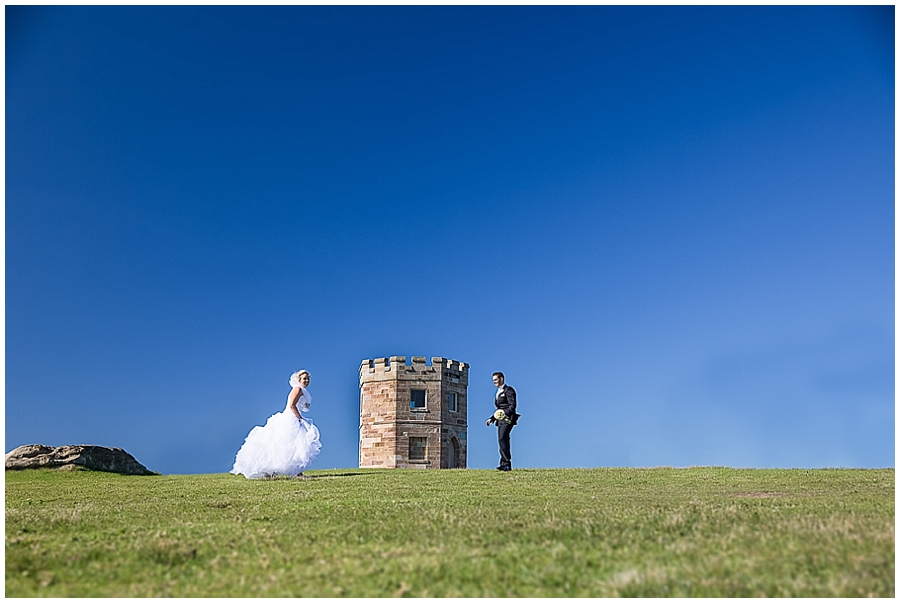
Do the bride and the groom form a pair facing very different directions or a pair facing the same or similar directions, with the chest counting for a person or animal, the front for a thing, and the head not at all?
very different directions

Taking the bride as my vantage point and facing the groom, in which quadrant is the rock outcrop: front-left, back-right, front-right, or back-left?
back-left

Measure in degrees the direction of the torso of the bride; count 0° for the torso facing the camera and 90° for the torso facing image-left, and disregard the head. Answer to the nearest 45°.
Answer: approximately 270°

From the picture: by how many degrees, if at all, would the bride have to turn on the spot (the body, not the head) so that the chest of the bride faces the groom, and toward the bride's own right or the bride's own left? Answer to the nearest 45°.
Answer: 0° — they already face them

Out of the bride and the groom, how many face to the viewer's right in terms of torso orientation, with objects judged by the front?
1

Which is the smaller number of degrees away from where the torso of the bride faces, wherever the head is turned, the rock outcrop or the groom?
the groom

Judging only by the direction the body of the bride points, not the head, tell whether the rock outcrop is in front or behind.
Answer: behind

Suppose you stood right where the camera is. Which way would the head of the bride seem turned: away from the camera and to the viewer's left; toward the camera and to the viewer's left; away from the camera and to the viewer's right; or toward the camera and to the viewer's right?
toward the camera and to the viewer's right

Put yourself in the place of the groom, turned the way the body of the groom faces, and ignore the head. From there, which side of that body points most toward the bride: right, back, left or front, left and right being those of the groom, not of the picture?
front

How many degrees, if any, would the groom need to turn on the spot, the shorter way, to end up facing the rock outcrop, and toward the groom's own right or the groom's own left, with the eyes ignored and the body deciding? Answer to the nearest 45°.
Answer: approximately 45° to the groom's own right

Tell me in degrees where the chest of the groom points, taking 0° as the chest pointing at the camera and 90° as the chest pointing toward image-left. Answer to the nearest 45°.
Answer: approximately 45°
